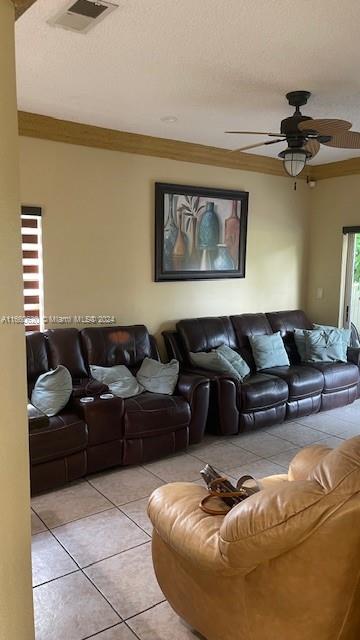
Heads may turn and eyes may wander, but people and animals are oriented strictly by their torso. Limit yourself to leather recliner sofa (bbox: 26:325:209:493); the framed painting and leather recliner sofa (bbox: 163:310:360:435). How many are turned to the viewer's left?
0

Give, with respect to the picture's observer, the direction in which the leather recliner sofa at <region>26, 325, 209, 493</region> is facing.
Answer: facing the viewer and to the right of the viewer

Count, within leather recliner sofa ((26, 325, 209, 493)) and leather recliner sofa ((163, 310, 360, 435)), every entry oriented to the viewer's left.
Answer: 0

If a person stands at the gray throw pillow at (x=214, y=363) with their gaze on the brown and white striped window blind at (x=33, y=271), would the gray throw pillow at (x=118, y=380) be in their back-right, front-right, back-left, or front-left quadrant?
front-left

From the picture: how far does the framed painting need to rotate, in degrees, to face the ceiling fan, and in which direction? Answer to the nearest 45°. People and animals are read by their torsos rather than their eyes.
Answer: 0° — it already faces it

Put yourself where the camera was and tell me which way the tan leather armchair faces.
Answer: facing away from the viewer and to the left of the viewer

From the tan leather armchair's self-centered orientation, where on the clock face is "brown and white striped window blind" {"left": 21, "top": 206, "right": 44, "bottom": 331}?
The brown and white striped window blind is roughly at 12 o'clock from the tan leather armchair.

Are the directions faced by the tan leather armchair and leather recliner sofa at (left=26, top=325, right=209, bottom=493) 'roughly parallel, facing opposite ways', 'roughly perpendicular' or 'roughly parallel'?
roughly parallel, facing opposite ways

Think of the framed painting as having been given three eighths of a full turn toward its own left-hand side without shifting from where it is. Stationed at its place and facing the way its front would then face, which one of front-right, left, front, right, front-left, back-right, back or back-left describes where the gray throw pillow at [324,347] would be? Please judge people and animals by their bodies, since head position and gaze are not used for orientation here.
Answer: right

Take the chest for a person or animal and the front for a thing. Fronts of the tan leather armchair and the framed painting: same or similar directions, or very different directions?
very different directions

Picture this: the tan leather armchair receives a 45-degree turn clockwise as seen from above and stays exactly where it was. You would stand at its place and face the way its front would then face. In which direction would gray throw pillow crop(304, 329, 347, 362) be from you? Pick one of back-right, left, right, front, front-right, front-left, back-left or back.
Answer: front

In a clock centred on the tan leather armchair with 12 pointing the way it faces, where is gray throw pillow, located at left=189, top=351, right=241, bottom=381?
The gray throw pillow is roughly at 1 o'clock from the tan leather armchair.

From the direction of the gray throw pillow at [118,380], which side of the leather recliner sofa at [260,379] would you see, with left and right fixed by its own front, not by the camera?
right

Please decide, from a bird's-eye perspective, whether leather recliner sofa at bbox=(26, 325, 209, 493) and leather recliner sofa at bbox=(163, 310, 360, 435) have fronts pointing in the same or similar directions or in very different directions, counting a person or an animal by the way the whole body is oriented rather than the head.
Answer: same or similar directions

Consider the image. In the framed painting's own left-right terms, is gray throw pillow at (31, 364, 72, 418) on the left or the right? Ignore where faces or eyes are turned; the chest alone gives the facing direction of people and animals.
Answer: on its right
